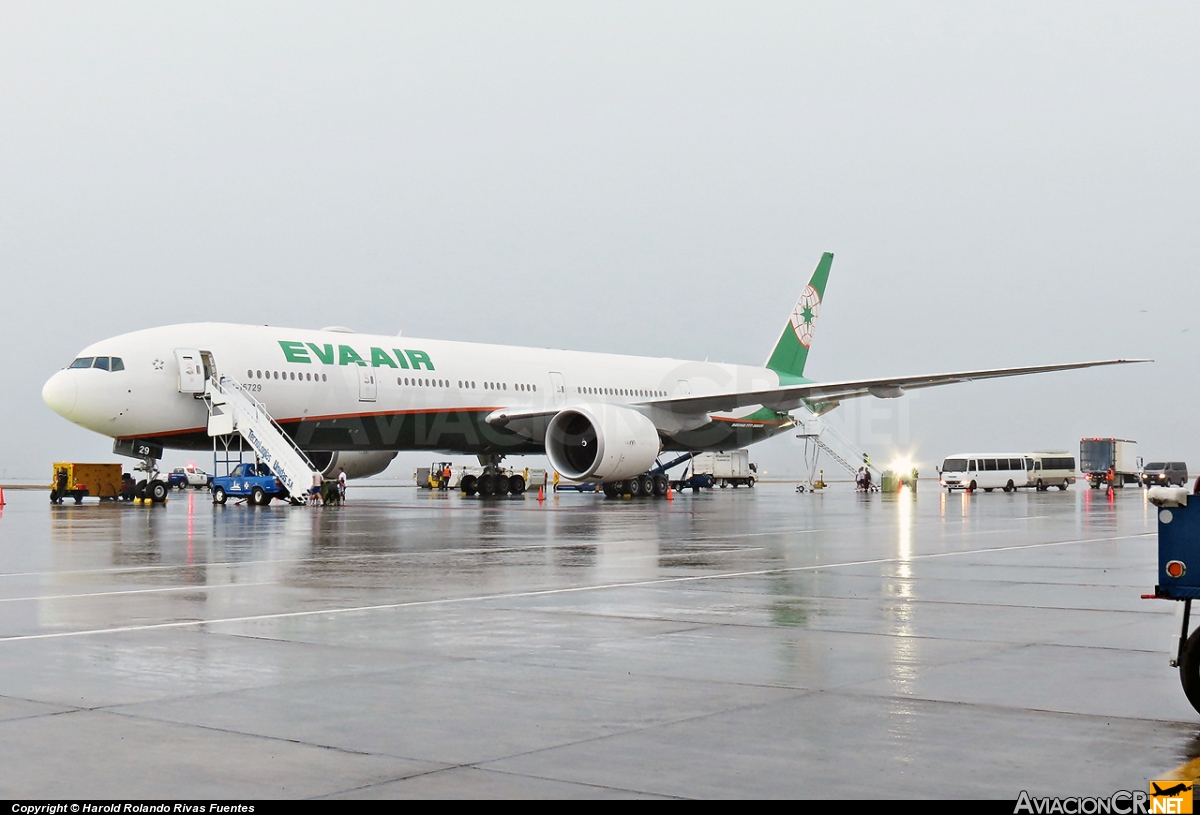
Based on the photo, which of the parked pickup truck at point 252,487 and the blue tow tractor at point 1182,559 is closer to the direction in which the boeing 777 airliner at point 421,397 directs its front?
the parked pickup truck

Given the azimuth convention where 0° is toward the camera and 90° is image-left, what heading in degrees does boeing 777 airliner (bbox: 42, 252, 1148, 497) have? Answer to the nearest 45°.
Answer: approximately 45°

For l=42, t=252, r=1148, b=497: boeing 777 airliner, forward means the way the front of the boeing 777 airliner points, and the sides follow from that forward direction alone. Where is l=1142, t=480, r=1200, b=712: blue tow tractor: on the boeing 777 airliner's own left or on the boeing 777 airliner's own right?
on the boeing 777 airliner's own left
